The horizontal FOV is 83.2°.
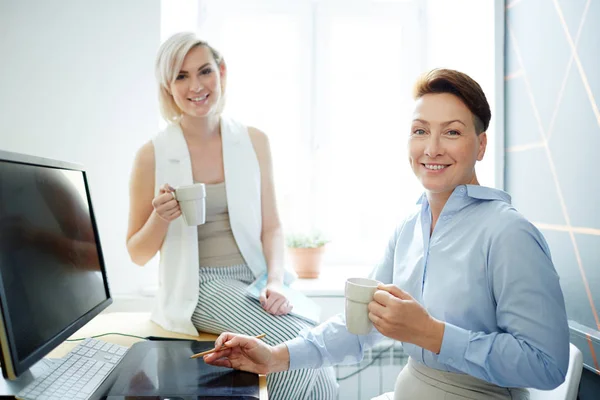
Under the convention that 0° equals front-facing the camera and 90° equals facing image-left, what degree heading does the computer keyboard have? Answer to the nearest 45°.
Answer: approximately 315°

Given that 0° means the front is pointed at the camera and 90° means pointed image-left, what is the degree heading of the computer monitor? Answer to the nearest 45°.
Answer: approximately 315°

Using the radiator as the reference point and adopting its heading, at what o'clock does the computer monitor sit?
The computer monitor is roughly at 1 o'clock from the radiator.

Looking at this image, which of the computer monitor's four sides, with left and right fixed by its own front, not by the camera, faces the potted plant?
left
